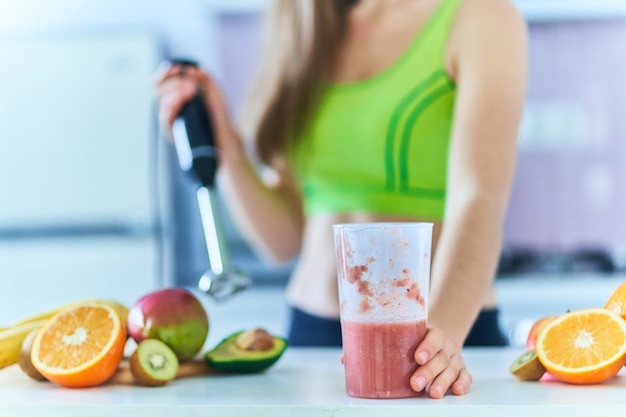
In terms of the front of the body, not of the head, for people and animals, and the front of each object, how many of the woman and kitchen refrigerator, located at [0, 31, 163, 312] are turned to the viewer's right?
0

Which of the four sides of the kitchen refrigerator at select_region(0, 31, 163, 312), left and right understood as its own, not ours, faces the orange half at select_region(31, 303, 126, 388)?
front

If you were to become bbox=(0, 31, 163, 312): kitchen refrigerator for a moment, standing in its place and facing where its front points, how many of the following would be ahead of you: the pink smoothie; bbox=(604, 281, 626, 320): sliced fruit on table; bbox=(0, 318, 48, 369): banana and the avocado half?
4

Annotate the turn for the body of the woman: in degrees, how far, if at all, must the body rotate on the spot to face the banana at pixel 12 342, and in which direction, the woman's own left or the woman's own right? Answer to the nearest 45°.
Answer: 0° — they already face it

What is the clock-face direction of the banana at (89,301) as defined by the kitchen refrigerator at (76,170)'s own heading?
The banana is roughly at 12 o'clock from the kitchen refrigerator.

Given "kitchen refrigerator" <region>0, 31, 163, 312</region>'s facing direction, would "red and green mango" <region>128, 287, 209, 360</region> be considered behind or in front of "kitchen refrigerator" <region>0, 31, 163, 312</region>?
in front

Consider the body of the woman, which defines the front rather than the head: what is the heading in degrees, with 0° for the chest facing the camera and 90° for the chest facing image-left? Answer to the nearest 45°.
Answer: approximately 45°

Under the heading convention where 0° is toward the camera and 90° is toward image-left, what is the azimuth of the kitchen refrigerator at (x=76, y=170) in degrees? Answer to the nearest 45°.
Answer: approximately 0°

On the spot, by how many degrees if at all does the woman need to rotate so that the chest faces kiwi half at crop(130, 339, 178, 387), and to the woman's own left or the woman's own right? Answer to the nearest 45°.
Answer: approximately 45° to the woman's own right

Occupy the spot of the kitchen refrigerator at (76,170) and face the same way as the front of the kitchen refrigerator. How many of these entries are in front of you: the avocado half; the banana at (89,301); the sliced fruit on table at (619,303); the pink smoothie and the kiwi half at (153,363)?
5

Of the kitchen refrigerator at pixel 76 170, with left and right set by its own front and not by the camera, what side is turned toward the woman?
front
